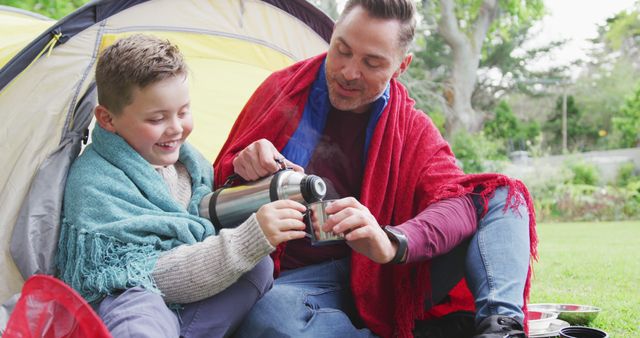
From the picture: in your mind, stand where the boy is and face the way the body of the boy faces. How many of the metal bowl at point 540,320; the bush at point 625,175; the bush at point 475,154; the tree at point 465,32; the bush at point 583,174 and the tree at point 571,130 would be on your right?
0

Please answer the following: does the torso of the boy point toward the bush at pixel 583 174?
no

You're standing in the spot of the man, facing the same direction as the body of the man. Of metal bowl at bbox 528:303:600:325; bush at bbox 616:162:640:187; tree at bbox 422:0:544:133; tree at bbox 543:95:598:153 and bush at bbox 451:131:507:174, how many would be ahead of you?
0

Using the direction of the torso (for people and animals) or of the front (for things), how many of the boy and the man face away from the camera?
0

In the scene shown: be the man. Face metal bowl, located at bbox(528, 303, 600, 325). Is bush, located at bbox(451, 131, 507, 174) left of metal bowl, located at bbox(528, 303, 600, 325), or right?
left

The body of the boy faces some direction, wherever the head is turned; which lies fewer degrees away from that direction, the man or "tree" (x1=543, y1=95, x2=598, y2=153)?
the man

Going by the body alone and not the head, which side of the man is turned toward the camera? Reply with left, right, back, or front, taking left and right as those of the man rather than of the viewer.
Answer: front

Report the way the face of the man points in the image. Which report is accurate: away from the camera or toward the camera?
toward the camera

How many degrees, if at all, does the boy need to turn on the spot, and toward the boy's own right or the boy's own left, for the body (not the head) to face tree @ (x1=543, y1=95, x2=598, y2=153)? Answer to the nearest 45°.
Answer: approximately 90° to the boy's own left

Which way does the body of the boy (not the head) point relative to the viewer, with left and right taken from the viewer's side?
facing the viewer and to the right of the viewer

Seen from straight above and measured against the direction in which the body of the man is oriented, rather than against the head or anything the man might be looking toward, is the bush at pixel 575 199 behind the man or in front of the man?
behind

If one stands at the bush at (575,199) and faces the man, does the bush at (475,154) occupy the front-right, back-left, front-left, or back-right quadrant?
back-right

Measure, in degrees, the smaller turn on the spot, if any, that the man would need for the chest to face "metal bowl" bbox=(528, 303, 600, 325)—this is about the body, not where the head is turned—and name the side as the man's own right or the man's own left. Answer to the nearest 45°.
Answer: approximately 135° to the man's own left

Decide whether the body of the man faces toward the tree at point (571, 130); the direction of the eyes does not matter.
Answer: no

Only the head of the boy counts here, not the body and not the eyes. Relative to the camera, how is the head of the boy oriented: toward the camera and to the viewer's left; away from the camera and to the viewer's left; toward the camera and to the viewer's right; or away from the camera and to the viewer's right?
toward the camera and to the viewer's right

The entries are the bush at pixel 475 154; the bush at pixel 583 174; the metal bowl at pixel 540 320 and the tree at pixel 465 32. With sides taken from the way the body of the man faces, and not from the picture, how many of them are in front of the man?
0

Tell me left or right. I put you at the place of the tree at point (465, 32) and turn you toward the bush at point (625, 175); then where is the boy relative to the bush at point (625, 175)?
right

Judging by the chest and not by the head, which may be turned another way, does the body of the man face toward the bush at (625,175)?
no

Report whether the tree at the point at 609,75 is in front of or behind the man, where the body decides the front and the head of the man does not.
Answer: behind
